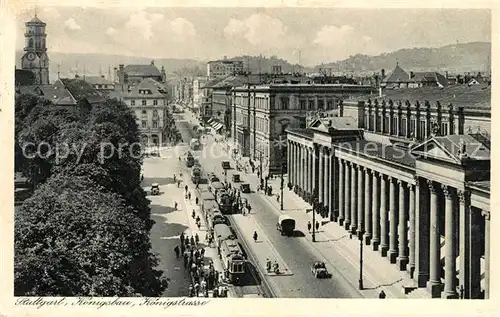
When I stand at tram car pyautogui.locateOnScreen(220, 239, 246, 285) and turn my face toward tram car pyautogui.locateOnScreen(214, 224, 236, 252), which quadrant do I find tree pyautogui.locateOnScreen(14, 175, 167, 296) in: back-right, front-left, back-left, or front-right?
back-left

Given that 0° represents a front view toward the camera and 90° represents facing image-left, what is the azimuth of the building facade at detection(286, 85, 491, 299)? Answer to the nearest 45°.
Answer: approximately 45°

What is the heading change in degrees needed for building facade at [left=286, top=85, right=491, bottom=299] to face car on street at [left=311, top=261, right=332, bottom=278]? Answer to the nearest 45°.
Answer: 0° — it already faces it
